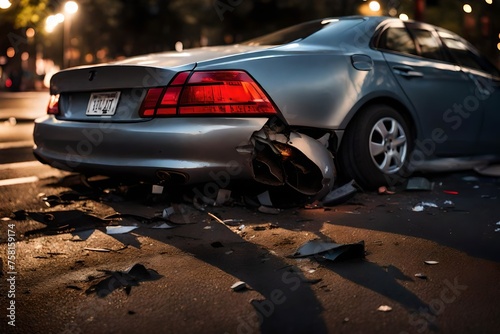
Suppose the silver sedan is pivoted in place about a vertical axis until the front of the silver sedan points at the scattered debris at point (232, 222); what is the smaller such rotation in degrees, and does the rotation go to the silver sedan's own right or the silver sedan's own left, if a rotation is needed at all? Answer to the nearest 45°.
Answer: approximately 180°

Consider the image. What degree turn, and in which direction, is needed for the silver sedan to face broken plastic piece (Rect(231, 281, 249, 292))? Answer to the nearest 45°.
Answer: approximately 135° to its right

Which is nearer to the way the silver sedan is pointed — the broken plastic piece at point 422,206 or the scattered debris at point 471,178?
the scattered debris

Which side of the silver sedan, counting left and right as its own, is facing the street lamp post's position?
left

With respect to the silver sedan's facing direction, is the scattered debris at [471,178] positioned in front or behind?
in front

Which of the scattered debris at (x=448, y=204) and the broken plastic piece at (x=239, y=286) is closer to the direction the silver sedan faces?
the scattered debris

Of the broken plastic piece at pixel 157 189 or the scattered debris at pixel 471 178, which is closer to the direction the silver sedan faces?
the scattered debris

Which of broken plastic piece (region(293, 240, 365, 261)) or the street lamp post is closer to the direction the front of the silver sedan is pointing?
the street lamp post

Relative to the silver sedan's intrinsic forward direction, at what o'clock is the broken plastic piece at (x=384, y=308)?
The broken plastic piece is roughly at 4 o'clock from the silver sedan.

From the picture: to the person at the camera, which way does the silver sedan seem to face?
facing away from the viewer and to the right of the viewer

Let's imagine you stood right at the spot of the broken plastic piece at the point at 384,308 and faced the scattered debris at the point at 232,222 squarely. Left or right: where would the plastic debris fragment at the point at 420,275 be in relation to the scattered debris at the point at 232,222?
right
